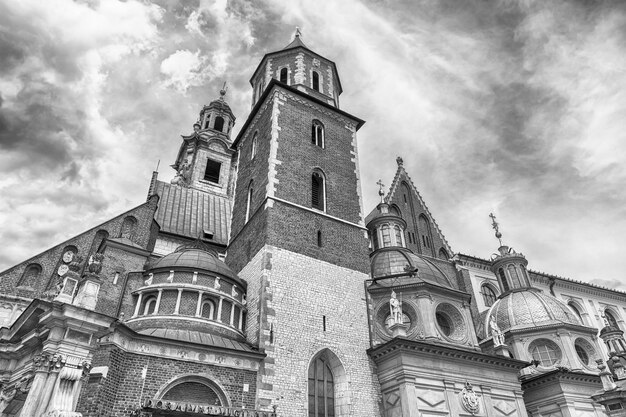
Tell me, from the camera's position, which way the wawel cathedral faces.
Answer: facing the viewer and to the left of the viewer
